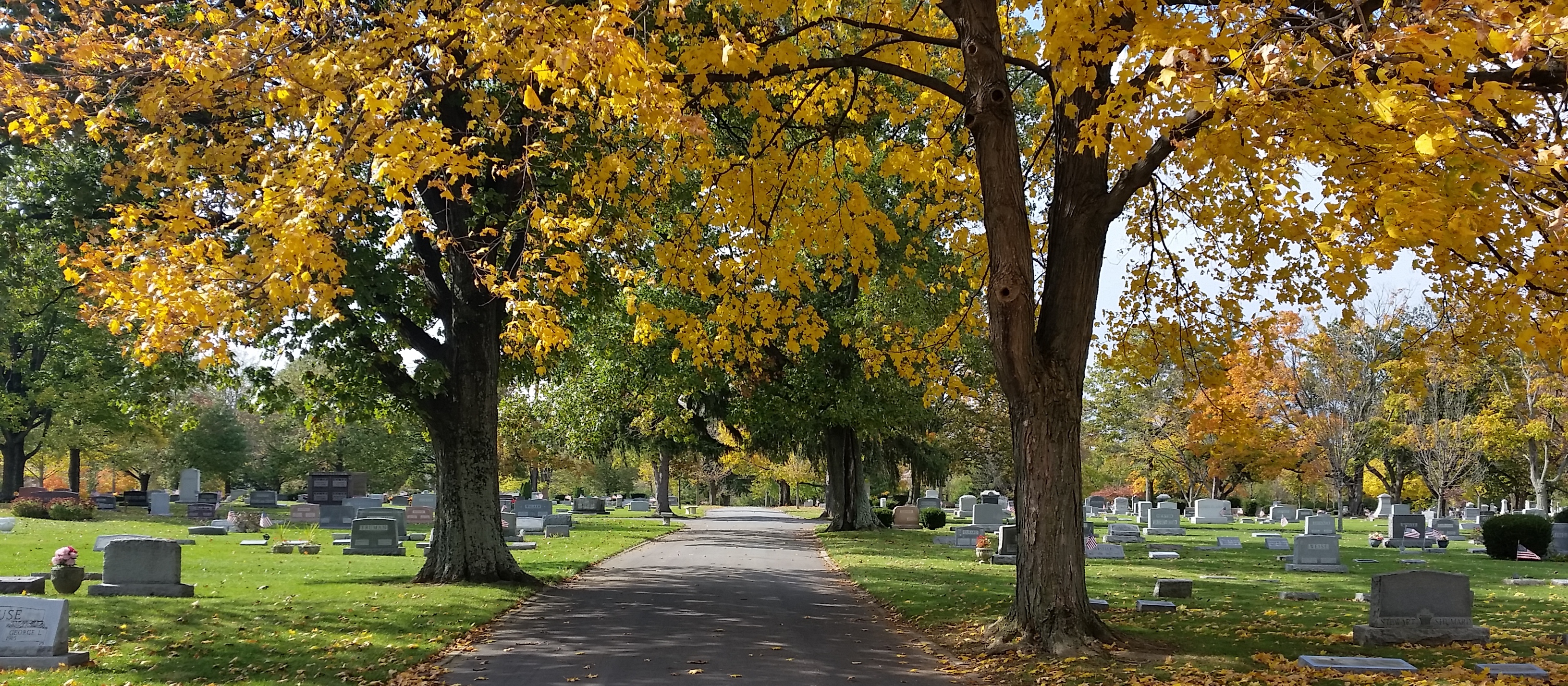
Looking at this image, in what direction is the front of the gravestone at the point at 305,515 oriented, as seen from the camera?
facing the viewer

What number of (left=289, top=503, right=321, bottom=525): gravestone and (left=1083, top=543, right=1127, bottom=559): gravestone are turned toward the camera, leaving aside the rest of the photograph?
2

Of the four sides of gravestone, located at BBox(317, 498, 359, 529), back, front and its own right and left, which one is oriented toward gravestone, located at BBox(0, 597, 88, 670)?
front

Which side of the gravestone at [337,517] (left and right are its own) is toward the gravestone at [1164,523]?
left

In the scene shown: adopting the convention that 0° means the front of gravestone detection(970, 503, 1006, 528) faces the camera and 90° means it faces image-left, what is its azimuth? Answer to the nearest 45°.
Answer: approximately 0°

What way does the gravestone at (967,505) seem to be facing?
toward the camera

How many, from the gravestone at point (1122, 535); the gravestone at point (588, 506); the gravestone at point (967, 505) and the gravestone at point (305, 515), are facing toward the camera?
4

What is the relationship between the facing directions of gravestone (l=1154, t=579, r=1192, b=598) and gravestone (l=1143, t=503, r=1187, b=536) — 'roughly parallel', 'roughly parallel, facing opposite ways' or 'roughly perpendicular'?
roughly parallel

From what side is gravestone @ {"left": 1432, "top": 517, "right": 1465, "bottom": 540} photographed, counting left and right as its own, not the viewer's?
front

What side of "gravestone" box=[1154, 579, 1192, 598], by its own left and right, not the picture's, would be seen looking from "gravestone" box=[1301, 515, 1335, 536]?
back

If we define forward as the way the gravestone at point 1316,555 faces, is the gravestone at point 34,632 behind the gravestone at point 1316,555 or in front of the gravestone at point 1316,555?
in front

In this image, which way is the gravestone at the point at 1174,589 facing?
toward the camera
